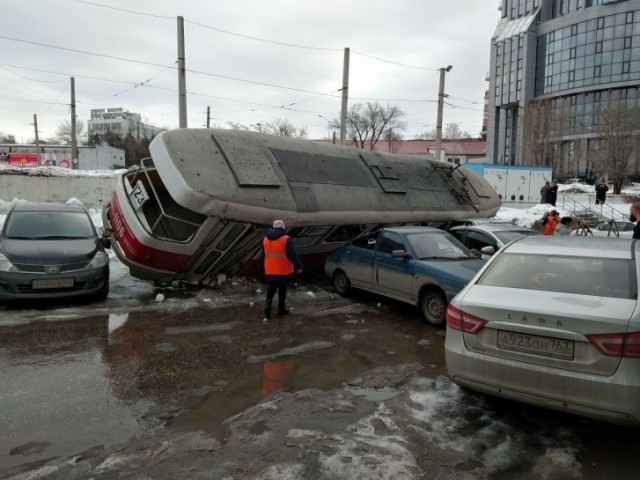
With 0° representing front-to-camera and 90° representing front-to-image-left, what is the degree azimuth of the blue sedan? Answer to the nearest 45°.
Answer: approximately 315°

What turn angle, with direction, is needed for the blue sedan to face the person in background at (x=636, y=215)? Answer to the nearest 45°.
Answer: approximately 45° to its left

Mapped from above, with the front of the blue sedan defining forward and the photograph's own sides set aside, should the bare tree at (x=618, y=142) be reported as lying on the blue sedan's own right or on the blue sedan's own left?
on the blue sedan's own left

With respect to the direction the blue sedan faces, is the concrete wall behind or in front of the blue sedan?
behind

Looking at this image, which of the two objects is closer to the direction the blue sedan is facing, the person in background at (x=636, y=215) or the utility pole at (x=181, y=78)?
the person in background

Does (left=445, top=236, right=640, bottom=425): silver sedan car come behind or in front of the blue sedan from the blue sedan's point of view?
in front

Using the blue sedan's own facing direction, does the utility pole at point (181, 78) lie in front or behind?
behind

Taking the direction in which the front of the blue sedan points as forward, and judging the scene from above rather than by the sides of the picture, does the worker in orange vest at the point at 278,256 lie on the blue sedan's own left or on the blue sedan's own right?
on the blue sedan's own right

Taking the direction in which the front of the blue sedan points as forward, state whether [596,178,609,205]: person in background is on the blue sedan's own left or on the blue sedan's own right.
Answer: on the blue sedan's own left
